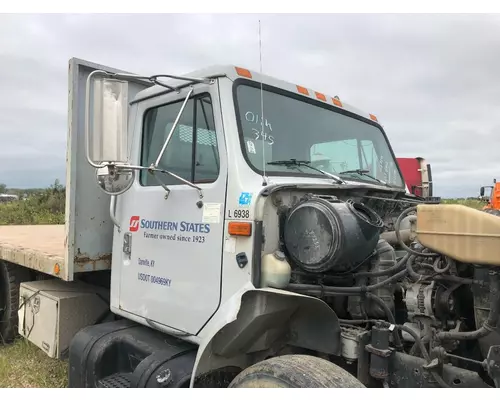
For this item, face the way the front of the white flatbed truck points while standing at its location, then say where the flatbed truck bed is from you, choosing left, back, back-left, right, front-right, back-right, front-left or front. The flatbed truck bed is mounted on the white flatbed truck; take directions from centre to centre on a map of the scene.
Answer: back

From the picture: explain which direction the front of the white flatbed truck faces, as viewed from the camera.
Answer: facing the viewer and to the right of the viewer
